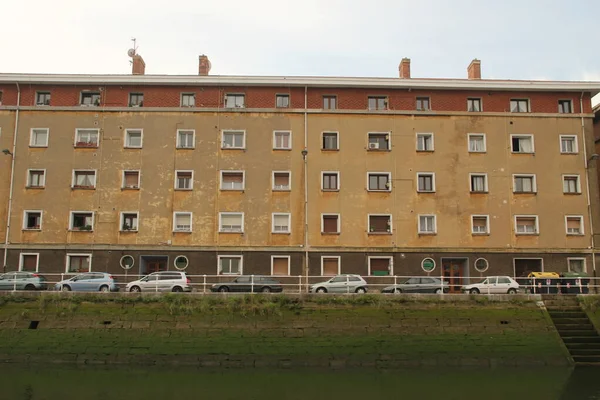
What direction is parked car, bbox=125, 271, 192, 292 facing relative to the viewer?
to the viewer's left

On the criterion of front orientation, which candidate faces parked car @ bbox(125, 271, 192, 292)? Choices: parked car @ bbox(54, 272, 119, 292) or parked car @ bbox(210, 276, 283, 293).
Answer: parked car @ bbox(210, 276, 283, 293)

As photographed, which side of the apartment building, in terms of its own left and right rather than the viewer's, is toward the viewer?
front

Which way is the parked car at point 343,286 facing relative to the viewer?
to the viewer's left

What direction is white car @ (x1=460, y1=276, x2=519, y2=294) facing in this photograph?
to the viewer's left

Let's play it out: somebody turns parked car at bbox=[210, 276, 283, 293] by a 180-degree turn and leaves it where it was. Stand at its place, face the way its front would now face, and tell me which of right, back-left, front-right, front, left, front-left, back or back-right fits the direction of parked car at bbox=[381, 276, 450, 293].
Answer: front

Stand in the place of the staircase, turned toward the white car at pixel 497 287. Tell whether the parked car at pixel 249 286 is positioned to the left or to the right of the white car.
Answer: left

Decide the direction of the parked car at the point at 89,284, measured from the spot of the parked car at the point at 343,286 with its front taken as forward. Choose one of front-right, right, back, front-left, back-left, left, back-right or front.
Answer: front

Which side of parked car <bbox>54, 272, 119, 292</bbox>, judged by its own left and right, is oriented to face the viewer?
left

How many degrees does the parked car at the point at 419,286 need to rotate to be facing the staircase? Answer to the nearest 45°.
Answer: approximately 180°

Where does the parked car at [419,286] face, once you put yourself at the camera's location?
facing to the left of the viewer

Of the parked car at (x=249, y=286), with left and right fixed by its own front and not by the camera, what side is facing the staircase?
back

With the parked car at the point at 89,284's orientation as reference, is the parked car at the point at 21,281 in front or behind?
in front

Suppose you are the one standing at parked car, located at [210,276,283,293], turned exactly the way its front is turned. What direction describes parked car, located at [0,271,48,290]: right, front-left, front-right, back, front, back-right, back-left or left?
front
